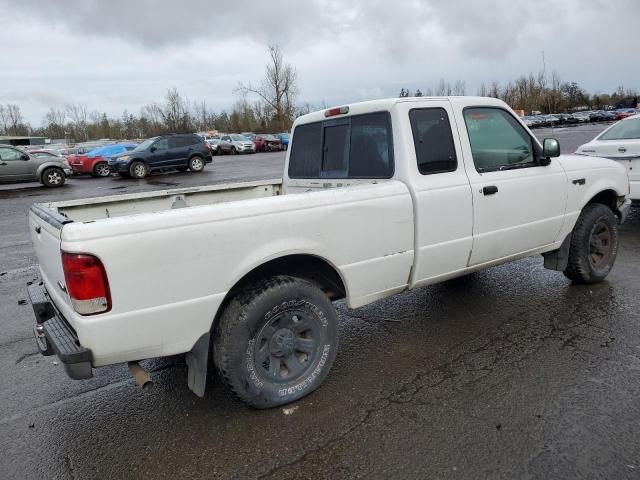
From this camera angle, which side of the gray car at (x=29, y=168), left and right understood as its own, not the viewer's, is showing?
right

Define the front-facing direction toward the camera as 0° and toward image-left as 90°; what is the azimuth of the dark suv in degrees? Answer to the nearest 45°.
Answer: approximately 45°

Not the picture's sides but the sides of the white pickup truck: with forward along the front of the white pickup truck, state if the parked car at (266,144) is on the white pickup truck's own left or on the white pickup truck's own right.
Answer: on the white pickup truck's own left

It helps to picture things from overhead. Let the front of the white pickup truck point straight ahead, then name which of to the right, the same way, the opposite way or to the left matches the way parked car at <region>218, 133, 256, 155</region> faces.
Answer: to the right

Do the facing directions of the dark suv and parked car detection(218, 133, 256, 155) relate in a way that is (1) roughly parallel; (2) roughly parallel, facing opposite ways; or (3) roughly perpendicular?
roughly perpendicular

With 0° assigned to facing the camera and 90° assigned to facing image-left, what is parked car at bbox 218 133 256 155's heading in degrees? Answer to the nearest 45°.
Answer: approximately 315°
